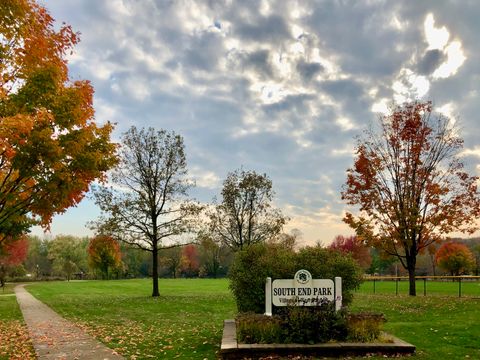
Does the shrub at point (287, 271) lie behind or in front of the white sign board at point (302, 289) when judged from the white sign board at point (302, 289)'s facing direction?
behind

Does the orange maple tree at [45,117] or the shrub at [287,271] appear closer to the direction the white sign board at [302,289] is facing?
the orange maple tree

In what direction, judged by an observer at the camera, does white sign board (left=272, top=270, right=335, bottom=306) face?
facing the viewer

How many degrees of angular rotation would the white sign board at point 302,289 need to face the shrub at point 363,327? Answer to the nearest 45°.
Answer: approximately 45° to its left

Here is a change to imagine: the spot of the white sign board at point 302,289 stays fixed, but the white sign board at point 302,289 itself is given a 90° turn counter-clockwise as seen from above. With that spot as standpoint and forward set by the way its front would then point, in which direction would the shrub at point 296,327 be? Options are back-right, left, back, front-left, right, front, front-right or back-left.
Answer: right

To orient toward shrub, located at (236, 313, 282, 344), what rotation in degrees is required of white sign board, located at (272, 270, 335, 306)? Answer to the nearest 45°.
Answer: approximately 45° to its right
